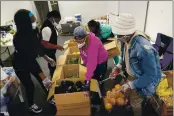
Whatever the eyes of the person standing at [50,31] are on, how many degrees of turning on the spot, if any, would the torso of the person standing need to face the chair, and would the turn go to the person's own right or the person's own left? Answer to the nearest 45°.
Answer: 0° — they already face it

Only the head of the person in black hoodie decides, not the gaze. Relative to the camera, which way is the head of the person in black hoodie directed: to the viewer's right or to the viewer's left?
to the viewer's right

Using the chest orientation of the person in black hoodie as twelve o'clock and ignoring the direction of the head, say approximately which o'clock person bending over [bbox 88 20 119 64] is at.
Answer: The person bending over is roughly at 11 o'clock from the person in black hoodie.

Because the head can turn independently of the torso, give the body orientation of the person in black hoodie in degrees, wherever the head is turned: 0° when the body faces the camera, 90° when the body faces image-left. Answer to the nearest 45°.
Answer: approximately 270°

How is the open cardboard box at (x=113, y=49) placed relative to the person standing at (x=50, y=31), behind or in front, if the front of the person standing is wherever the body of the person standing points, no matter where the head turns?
in front

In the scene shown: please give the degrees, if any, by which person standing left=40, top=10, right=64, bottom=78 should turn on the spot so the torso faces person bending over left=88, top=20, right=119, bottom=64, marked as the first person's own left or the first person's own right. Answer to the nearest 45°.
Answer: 0° — they already face them

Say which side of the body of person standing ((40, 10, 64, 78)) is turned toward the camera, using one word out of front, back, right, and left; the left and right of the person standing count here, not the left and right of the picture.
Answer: right

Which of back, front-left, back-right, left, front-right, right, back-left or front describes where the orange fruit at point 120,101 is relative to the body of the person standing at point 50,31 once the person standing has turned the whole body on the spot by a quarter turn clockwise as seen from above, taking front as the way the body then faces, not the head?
front-left

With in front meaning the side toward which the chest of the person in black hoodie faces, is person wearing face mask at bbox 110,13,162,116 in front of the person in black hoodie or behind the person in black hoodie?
in front
